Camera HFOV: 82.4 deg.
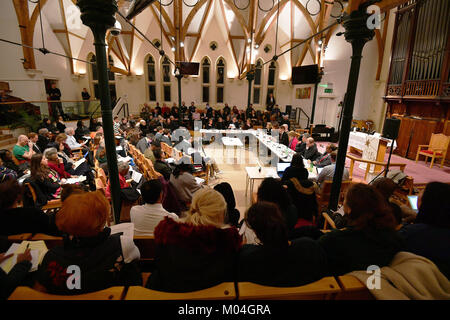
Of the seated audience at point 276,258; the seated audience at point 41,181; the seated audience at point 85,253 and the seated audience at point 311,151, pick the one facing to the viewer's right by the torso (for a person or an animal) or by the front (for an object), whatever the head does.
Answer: the seated audience at point 41,181

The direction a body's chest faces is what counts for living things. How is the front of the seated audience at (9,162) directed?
to the viewer's right

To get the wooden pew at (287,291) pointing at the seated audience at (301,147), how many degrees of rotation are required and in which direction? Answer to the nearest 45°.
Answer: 0° — it already faces them

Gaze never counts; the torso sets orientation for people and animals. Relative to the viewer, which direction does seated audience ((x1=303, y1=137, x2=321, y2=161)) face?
to the viewer's left

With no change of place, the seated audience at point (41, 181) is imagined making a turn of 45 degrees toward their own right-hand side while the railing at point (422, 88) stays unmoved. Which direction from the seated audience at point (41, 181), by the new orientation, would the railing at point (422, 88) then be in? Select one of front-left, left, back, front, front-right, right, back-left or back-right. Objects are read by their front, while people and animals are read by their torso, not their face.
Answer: front-left

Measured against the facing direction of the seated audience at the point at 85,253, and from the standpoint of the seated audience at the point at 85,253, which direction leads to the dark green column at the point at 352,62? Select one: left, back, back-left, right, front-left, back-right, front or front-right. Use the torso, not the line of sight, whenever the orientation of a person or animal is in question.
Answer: right

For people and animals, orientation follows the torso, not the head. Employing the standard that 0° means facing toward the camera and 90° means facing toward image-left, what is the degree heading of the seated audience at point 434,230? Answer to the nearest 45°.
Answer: approximately 135°

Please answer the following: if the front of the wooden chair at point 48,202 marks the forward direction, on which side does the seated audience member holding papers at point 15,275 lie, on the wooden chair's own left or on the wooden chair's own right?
on the wooden chair's own right

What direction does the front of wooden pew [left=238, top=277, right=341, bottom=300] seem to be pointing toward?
away from the camera

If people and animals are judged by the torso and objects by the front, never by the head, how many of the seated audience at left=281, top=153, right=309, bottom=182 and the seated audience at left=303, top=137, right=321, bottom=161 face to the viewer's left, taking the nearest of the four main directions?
1

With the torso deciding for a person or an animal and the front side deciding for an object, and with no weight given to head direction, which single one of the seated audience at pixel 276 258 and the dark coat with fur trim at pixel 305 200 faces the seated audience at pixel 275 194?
the seated audience at pixel 276 258

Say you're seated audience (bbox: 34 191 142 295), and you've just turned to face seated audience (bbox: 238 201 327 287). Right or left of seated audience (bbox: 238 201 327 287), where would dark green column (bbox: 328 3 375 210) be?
left

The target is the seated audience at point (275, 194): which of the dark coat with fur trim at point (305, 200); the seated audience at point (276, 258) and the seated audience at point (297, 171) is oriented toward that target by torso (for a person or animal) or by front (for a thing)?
the seated audience at point (276, 258)

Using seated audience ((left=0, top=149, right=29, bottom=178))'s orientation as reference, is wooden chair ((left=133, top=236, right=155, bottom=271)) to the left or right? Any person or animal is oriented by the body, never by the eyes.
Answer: on their right

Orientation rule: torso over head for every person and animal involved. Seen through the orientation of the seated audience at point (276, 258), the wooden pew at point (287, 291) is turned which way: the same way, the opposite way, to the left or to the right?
the same way

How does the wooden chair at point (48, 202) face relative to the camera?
to the viewer's right

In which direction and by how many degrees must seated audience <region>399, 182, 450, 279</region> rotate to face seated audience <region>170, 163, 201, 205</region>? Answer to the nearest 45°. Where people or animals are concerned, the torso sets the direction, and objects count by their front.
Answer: approximately 45° to their left

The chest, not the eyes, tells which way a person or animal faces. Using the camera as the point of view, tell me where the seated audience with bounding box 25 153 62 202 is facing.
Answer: facing to the right of the viewer
